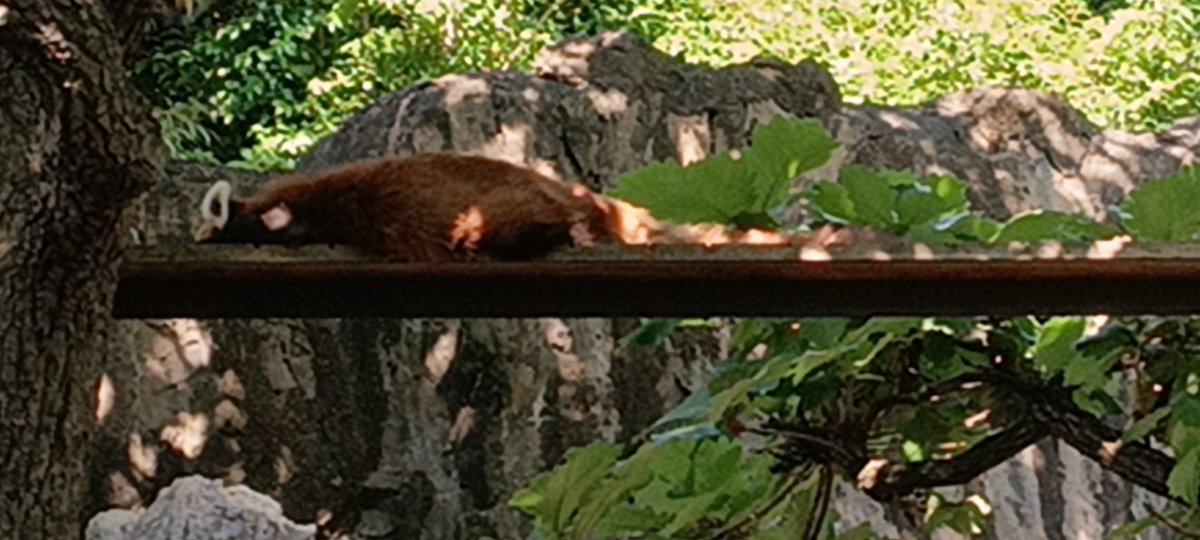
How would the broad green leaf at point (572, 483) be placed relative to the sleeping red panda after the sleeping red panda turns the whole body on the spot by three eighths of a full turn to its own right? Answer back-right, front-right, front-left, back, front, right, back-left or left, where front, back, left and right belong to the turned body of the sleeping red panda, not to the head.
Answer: back-right

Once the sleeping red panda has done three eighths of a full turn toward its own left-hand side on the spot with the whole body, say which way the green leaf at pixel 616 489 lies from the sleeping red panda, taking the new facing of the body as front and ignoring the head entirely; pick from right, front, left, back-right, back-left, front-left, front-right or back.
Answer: front-right

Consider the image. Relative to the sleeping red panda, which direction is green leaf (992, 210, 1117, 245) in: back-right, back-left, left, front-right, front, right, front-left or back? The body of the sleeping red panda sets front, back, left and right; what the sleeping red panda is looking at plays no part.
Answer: back-left

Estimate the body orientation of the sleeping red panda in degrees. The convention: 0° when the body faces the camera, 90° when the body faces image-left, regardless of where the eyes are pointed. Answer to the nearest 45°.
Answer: approximately 90°

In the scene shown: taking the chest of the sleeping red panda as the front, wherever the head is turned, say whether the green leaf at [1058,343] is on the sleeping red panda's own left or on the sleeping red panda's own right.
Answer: on the sleeping red panda's own left
